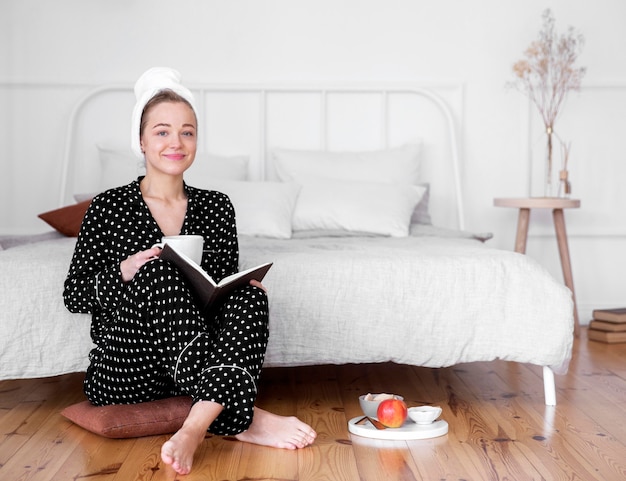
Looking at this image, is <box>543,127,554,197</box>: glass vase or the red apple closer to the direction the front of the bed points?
the red apple

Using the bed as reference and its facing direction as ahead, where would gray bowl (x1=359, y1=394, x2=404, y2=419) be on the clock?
The gray bowl is roughly at 12 o'clock from the bed.

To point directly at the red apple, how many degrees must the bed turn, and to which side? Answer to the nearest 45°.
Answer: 0° — it already faces it

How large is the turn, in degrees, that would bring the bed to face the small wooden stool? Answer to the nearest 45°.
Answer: approximately 135° to its left

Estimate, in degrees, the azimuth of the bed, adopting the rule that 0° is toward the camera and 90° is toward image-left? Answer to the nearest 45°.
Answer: approximately 0°

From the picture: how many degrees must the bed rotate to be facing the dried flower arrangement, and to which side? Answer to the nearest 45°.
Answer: approximately 135° to its left

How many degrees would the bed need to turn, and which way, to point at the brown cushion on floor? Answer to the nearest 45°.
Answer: approximately 45° to its right

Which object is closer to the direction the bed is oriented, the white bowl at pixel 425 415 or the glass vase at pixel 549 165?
the white bowl
